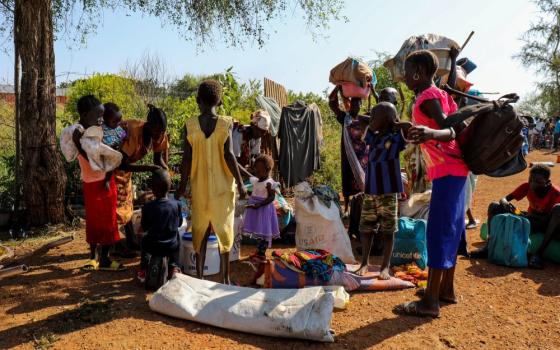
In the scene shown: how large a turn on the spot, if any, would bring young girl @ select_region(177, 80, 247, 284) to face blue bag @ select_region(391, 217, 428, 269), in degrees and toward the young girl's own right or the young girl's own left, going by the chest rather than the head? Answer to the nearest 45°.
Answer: approximately 90° to the young girl's own right

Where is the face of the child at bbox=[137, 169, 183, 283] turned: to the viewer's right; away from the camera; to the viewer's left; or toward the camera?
away from the camera

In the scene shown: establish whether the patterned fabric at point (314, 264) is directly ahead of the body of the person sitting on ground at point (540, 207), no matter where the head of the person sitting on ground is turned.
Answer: yes

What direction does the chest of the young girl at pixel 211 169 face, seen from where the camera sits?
away from the camera

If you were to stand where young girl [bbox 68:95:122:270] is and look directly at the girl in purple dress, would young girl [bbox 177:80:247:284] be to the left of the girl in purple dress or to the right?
right

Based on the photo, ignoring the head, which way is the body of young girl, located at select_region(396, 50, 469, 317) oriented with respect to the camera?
to the viewer's left

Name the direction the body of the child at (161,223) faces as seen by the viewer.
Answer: away from the camera

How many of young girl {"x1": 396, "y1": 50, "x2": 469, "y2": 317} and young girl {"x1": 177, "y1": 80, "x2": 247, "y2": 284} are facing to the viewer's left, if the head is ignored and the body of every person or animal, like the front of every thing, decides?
1

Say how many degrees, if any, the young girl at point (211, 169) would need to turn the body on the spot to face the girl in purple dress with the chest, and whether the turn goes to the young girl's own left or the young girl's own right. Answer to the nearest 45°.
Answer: approximately 45° to the young girl's own right
